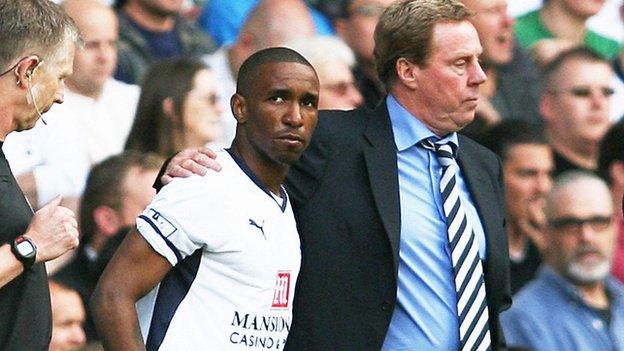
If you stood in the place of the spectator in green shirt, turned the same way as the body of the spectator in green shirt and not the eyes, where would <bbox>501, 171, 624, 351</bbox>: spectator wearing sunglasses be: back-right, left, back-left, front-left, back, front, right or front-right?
front-right

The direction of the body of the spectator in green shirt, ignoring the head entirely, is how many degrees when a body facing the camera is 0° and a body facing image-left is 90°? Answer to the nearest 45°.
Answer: approximately 315°

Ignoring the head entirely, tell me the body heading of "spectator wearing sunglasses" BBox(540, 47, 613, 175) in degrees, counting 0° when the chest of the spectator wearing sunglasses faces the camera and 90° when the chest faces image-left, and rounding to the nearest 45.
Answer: approximately 315°

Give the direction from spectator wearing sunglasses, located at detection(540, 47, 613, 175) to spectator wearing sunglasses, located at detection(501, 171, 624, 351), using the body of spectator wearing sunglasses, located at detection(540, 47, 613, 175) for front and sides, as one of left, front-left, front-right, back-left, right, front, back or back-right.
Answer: front-right

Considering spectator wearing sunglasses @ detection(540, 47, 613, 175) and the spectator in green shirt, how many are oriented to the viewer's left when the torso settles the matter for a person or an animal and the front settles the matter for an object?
0

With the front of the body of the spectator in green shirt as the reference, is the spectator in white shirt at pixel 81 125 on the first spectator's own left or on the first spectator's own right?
on the first spectator's own right
